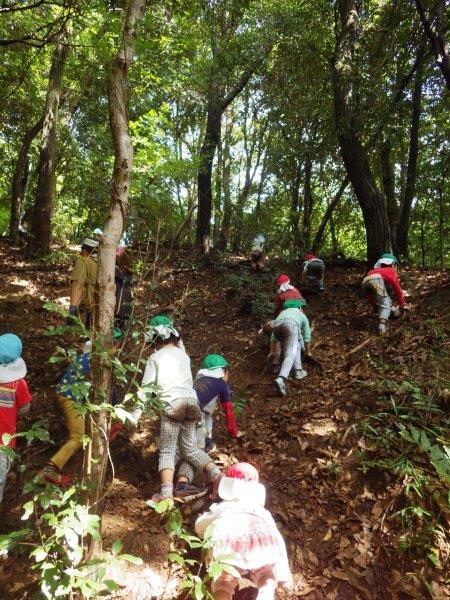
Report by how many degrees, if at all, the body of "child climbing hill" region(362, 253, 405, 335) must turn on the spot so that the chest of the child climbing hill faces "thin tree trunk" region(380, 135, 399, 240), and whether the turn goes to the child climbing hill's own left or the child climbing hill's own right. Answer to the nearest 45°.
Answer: approximately 45° to the child climbing hill's own left

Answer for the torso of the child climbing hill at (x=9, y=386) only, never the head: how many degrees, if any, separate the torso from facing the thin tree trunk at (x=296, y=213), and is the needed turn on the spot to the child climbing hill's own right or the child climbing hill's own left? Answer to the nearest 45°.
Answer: approximately 45° to the child climbing hill's own right

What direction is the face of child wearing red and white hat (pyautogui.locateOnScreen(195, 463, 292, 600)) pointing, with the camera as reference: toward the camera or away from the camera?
away from the camera

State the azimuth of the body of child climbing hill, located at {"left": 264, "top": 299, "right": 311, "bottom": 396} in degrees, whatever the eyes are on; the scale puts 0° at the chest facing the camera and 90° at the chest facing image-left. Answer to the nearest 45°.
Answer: approximately 225°

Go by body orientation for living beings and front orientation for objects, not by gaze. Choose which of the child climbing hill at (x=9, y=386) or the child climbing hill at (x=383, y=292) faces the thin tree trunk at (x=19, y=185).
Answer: the child climbing hill at (x=9, y=386)

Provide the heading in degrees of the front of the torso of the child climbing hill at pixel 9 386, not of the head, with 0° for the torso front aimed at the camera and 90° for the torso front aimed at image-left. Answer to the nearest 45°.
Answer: approximately 180°

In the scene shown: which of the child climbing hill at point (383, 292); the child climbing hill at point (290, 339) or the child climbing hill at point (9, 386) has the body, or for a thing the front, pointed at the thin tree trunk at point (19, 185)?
the child climbing hill at point (9, 386)

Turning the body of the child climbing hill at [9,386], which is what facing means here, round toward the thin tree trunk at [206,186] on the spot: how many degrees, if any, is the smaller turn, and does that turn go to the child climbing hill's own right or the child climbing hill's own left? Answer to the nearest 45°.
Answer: approximately 45° to the child climbing hill's own right

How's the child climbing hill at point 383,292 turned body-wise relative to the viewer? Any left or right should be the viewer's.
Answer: facing away from the viewer and to the right of the viewer

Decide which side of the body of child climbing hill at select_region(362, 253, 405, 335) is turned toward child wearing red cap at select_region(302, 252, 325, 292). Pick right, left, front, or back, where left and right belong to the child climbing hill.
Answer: left

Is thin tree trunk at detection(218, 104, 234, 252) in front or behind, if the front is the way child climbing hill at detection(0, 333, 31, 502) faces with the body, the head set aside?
in front
